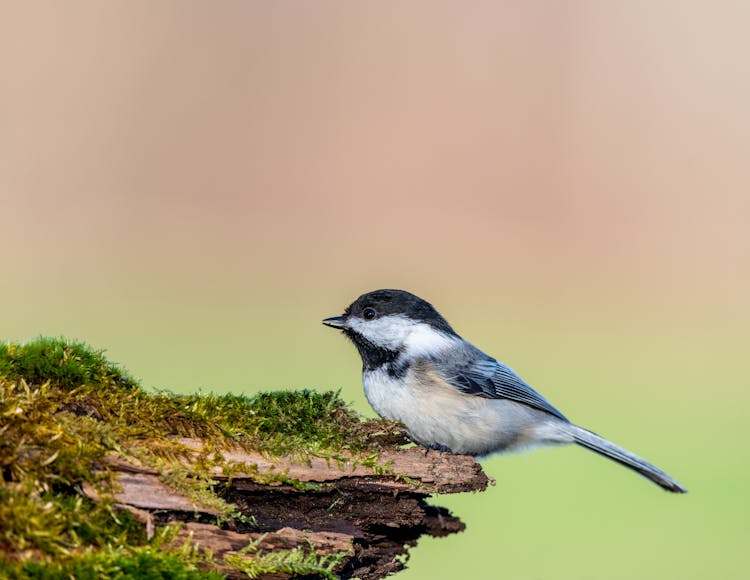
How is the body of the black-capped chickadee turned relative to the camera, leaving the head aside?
to the viewer's left
